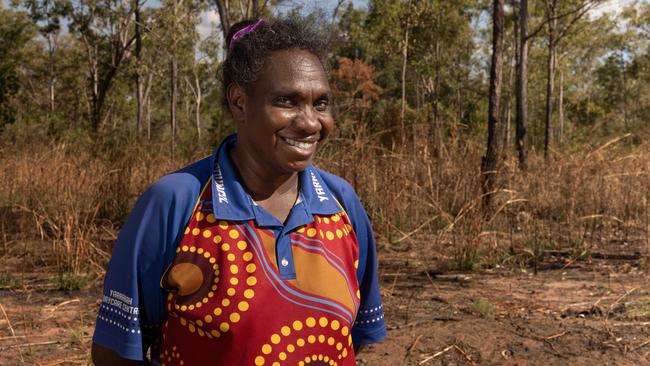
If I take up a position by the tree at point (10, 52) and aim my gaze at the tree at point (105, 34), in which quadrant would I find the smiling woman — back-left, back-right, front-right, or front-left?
front-right

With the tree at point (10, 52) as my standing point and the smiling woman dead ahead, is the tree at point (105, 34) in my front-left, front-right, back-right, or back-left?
front-left

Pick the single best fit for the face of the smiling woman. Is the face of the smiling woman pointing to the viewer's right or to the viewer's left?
to the viewer's right

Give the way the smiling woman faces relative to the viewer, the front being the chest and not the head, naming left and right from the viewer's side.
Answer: facing the viewer and to the right of the viewer

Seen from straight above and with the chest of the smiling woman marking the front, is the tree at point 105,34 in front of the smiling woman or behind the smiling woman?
behind

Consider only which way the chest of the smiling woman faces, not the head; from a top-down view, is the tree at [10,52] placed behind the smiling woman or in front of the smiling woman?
behind
